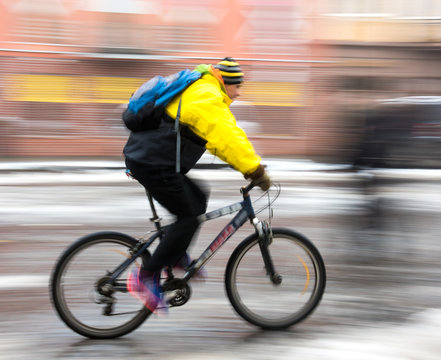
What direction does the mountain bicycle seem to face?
to the viewer's right

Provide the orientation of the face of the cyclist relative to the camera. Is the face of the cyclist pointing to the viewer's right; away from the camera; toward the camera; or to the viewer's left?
to the viewer's right

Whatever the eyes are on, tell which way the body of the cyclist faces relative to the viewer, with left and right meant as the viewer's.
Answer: facing to the right of the viewer
